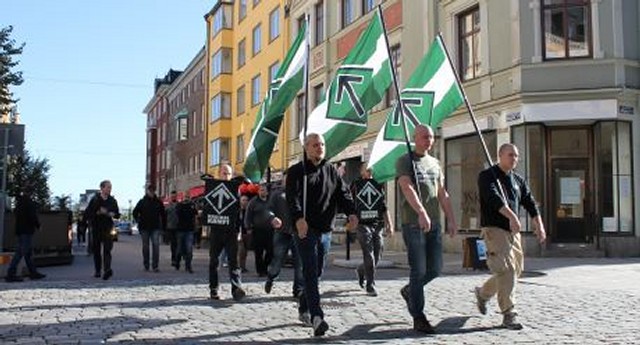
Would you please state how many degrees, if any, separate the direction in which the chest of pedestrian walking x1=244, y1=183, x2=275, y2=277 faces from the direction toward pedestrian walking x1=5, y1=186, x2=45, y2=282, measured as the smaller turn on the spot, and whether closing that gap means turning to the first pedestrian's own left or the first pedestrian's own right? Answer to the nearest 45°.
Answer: approximately 135° to the first pedestrian's own right

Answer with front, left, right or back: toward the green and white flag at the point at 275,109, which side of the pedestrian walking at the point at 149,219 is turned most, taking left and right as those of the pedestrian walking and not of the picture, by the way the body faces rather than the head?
front

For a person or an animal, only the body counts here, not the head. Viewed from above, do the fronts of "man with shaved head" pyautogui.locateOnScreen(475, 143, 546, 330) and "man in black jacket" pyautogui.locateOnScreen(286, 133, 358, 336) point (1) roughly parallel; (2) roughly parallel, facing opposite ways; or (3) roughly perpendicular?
roughly parallel

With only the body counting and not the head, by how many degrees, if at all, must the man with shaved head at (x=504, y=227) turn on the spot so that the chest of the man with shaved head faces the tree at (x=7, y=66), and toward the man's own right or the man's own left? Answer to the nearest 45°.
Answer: approximately 180°

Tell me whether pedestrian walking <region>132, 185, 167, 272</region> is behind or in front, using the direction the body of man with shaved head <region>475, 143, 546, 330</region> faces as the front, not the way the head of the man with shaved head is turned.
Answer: behind

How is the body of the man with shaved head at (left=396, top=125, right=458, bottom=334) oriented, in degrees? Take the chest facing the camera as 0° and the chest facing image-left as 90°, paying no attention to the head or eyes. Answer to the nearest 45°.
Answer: approximately 315°

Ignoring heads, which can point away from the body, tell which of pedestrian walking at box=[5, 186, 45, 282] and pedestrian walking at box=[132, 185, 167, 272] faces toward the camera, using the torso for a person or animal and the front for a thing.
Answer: pedestrian walking at box=[132, 185, 167, 272]

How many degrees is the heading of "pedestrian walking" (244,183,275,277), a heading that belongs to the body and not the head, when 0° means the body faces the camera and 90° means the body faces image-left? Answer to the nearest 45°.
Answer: approximately 315°
